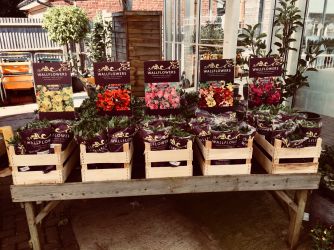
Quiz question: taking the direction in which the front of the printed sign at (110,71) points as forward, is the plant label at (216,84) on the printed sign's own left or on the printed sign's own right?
on the printed sign's own left

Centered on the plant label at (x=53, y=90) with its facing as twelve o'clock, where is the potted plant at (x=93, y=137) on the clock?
The potted plant is roughly at 11 o'clock from the plant label.

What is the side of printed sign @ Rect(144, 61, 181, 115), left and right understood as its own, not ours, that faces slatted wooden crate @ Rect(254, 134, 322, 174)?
left

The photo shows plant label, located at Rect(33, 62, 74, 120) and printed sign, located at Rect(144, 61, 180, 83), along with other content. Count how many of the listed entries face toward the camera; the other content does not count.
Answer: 2

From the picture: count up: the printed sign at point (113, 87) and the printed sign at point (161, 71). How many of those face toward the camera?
2

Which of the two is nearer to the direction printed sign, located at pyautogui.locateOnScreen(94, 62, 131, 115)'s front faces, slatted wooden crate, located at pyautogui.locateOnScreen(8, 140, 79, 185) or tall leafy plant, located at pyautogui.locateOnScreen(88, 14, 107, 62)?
the slatted wooden crate

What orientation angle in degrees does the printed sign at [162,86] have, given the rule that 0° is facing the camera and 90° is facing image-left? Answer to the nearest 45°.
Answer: approximately 0°

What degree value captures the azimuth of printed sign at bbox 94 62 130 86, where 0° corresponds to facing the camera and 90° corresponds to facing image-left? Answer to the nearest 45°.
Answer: approximately 0°

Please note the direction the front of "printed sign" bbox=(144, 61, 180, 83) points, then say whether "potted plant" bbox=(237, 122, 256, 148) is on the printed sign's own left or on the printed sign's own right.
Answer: on the printed sign's own left

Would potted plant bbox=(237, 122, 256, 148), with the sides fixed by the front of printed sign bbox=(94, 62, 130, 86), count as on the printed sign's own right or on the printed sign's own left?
on the printed sign's own left

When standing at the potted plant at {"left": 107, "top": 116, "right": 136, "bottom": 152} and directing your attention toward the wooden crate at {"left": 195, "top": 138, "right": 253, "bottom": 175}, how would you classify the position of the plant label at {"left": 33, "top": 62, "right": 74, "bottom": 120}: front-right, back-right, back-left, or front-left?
back-left

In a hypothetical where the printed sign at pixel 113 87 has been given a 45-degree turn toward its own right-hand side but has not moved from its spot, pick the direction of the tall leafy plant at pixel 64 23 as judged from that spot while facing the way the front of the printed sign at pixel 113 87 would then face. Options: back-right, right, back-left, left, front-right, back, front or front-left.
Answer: back-right
